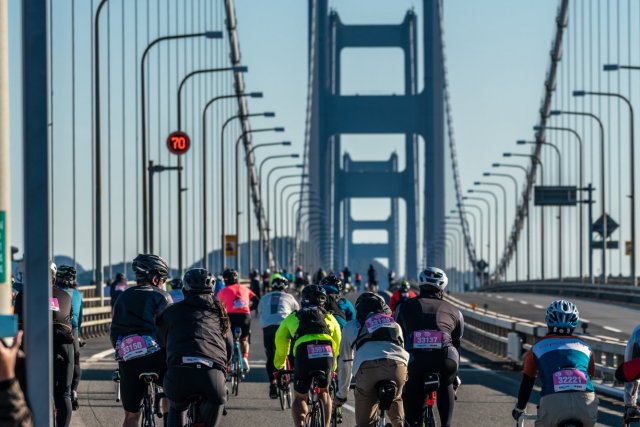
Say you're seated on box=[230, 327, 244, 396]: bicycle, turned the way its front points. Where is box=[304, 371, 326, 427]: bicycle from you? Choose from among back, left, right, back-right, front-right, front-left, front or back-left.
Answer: back

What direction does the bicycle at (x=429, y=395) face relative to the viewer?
away from the camera

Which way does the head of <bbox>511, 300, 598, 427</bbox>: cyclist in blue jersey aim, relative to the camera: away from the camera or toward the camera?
away from the camera

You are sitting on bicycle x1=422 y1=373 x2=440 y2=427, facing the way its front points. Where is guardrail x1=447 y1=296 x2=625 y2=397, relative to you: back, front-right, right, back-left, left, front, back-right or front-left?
front

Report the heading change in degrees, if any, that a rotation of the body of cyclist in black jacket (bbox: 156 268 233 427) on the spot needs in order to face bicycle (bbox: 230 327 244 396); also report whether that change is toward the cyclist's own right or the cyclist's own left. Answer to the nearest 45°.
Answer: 0° — they already face it

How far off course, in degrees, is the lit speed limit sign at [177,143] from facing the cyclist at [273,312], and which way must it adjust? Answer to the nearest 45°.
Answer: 0° — it already faces them

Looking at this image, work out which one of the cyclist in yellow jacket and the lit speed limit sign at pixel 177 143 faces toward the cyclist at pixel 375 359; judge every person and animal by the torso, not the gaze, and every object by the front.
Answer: the lit speed limit sign

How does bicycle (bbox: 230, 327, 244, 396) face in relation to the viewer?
away from the camera

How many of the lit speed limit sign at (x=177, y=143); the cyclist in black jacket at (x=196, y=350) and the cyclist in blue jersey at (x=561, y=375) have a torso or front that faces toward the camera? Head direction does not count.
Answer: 1

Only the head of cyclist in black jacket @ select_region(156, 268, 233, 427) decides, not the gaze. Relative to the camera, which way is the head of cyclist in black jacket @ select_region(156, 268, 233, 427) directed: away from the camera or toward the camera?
away from the camera

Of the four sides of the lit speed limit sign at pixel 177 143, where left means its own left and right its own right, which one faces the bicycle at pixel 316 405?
front

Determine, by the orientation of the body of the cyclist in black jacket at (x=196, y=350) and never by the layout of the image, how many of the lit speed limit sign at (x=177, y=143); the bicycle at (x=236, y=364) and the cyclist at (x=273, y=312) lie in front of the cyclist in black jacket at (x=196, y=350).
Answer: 3

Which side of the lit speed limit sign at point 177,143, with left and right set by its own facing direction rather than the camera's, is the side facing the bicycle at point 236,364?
front

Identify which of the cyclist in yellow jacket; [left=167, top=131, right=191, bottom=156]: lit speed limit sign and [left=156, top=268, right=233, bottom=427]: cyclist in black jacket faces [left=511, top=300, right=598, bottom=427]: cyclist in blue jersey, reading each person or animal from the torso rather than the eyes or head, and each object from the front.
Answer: the lit speed limit sign

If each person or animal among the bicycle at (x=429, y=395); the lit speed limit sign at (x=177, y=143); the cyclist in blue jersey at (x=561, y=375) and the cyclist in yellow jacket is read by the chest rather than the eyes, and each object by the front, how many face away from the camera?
3

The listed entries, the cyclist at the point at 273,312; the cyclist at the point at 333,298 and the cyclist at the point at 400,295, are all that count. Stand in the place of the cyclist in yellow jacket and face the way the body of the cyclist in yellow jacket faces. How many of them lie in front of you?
3

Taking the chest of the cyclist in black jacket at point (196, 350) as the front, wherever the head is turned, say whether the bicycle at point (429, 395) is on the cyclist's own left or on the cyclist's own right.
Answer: on the cyclist's own right
